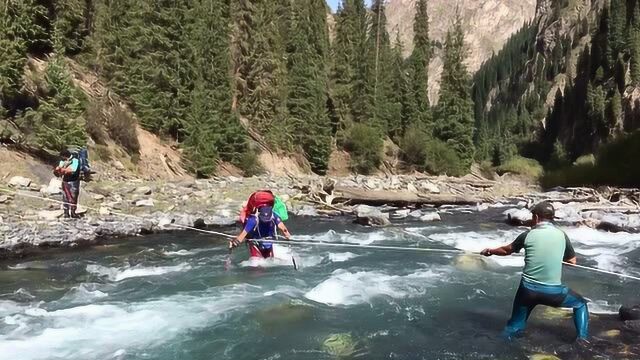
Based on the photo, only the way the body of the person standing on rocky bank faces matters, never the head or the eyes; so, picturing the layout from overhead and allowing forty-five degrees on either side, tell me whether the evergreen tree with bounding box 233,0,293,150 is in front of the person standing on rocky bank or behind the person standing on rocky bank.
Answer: behind

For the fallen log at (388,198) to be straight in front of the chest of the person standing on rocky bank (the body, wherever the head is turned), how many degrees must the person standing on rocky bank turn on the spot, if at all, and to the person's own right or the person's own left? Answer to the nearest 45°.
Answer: approximately 135° to the person's own left

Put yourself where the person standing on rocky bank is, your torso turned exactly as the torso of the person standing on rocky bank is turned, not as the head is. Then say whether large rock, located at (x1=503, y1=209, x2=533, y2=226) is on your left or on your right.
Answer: on your left

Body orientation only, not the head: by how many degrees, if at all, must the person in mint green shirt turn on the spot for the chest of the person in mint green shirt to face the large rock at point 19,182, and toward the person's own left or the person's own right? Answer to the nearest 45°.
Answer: approximately 90° to the person's own left

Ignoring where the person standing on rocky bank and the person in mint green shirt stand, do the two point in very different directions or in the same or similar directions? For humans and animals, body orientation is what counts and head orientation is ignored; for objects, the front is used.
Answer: very different directions

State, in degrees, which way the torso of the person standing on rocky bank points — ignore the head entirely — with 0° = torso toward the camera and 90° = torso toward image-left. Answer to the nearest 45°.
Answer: approximately 45°

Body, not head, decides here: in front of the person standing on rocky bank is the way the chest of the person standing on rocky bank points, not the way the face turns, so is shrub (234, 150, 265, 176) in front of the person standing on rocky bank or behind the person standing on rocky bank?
behind

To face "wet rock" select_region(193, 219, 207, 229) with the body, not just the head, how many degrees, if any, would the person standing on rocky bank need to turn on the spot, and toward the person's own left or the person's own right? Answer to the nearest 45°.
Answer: approximately 135° to the person's own left

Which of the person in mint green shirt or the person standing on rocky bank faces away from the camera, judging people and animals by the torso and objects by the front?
the person in mint green shirt

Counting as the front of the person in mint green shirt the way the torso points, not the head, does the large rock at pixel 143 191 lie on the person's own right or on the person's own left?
on the person's own left

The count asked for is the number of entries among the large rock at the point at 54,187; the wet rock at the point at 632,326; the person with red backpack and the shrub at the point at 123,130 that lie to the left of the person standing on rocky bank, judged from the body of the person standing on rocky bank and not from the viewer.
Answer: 2

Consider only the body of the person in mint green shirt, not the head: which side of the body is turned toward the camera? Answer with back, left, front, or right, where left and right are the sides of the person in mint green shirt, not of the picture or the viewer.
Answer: back
